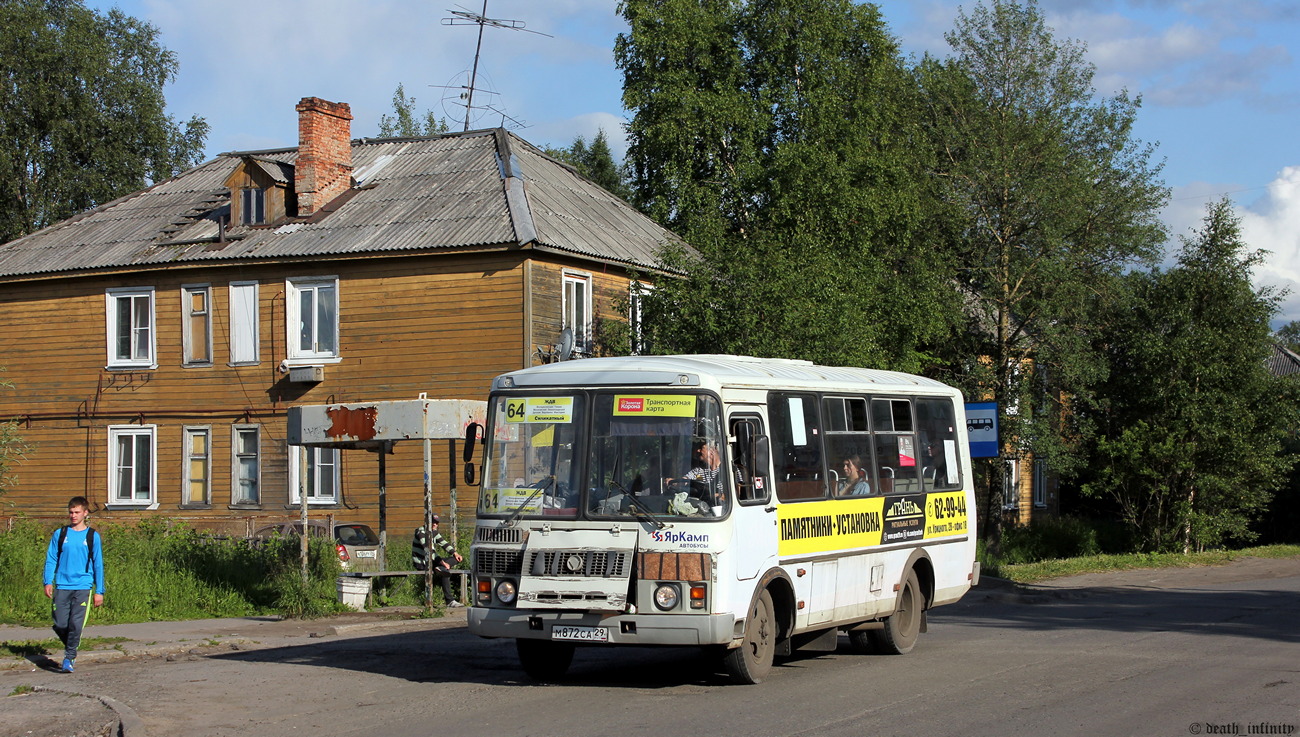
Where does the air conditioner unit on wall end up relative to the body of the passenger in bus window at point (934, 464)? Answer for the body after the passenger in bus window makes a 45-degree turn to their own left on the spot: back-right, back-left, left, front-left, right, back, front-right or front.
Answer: back-right

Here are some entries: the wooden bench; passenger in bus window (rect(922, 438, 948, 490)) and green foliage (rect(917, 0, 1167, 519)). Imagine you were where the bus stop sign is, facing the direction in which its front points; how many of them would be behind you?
1

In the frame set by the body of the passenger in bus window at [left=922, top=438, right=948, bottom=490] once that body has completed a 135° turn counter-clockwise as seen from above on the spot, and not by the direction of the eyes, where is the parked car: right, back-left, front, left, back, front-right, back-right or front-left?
back-left

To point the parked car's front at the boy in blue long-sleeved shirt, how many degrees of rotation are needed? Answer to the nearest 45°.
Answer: approximately 135° to its left

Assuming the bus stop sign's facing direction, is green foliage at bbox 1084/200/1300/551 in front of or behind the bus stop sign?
behind

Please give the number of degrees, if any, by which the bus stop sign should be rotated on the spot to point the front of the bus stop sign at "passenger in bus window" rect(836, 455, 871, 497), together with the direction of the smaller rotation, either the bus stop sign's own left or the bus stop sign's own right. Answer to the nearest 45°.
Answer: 0° — it already faces them

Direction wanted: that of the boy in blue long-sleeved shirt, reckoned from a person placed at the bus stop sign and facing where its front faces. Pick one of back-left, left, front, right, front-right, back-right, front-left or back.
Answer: front-right

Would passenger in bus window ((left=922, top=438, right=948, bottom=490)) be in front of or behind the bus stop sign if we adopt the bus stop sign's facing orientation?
in front

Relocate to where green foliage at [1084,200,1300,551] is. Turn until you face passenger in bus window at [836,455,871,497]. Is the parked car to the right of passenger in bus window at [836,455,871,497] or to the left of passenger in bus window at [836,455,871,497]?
right

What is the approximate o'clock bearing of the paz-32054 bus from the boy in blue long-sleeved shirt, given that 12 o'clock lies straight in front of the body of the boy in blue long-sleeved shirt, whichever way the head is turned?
The paz-32054 bus is roughly at 10 o'clock from the boy in blue long-sleeved shirt.

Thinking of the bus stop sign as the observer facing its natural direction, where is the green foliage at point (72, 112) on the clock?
The green foliage is roughly at 4 o'clock from the bus stop sign.

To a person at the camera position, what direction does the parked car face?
facing away from the viewer and to the left of the viewer

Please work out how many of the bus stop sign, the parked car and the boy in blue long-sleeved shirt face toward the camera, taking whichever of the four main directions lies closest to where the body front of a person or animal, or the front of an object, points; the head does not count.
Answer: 2

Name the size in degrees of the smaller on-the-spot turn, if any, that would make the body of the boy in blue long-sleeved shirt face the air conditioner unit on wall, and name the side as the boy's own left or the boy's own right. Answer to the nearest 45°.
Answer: approximately 180°

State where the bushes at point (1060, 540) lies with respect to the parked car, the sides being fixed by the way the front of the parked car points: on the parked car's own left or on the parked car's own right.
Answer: on the parked car's own right
